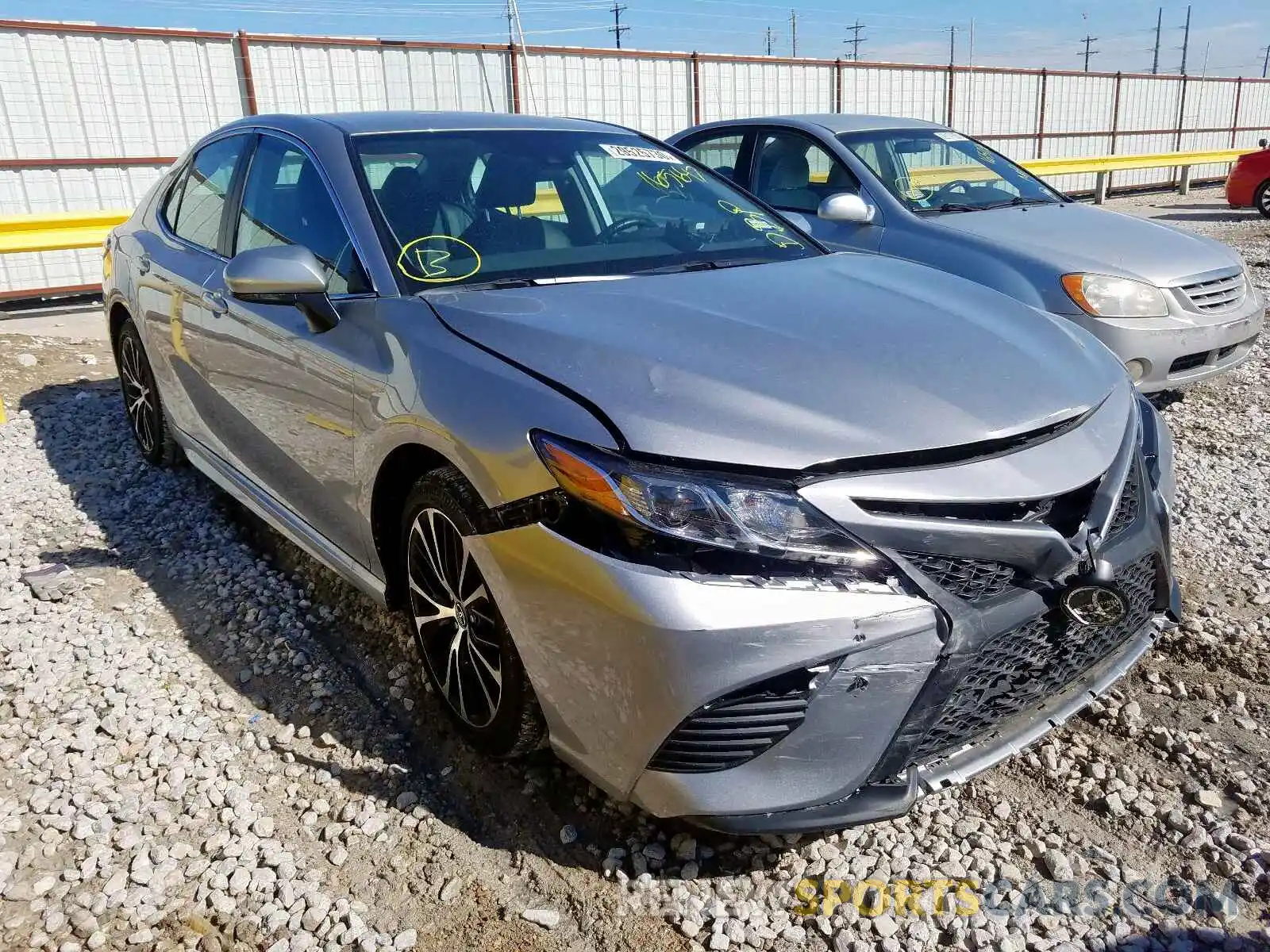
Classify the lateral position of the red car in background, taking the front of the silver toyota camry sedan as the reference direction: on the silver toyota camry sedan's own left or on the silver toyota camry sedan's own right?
on the silver toyota camry sedan's own left

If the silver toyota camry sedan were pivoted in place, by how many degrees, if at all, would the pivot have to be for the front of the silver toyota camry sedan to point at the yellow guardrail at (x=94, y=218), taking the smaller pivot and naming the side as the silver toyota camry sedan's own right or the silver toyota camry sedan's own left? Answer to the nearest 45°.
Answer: approximately 180°

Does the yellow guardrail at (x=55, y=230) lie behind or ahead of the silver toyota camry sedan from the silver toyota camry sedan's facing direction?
behind

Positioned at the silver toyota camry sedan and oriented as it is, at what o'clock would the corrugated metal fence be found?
The corrugated metal fence is roughly at 7 o'clock from the silver toyota camry sedan.

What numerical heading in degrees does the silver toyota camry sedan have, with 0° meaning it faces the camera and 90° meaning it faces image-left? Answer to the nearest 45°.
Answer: approximately 315°
